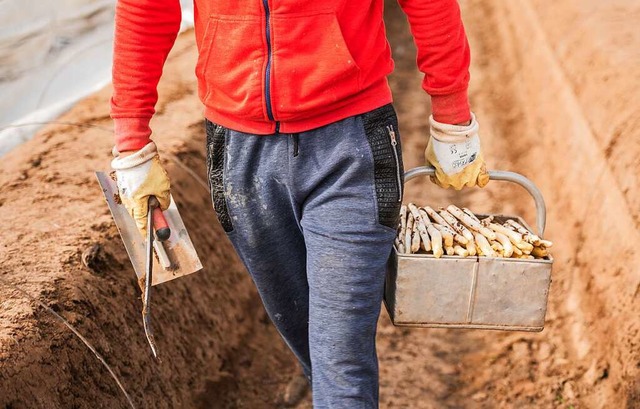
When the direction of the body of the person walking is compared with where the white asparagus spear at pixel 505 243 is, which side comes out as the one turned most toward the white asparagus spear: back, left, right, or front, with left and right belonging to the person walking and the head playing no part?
left

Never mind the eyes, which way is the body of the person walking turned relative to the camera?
toward the camera

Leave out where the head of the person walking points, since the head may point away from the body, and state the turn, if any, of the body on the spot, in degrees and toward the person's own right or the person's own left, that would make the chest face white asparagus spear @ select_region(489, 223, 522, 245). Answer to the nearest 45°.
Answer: approximately 90° to the person's own left

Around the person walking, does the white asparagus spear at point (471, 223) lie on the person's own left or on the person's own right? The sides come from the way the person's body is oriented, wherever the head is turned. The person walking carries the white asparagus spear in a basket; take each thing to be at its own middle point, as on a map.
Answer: on the person's own left
